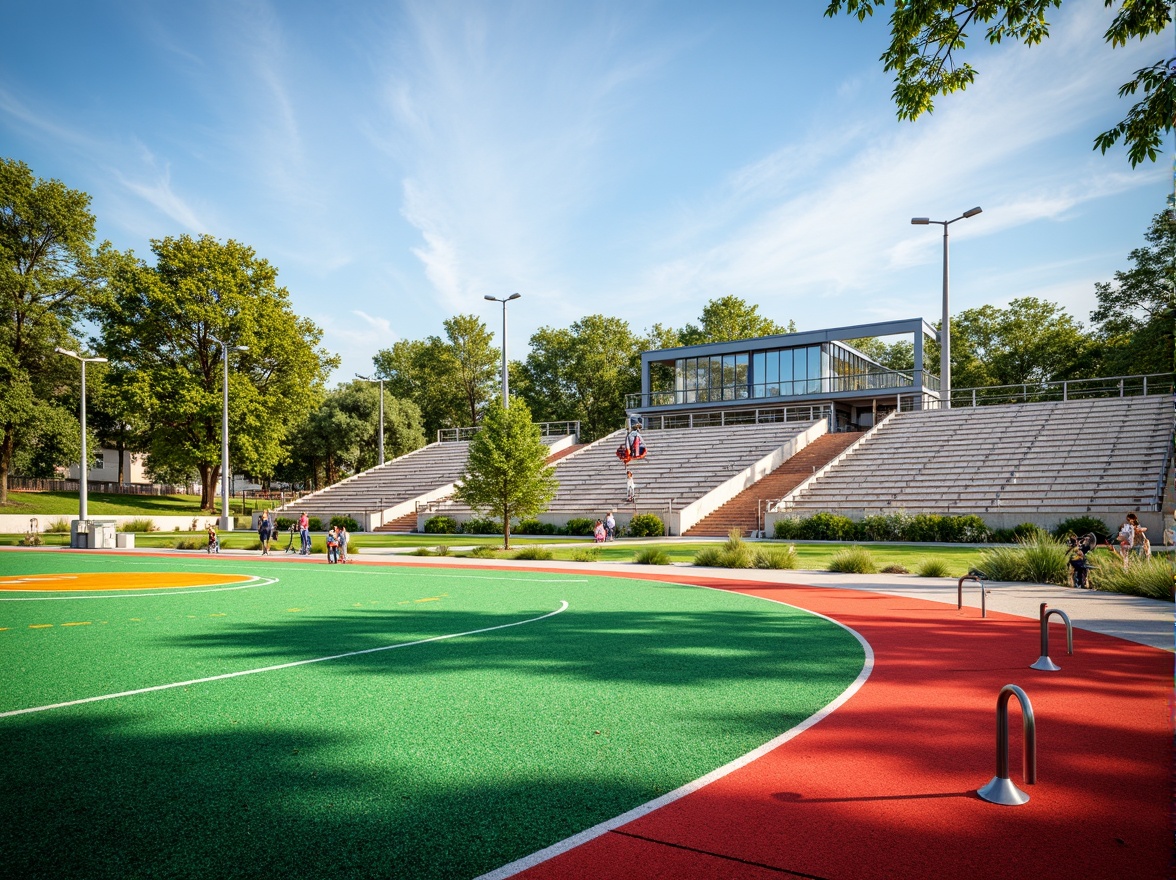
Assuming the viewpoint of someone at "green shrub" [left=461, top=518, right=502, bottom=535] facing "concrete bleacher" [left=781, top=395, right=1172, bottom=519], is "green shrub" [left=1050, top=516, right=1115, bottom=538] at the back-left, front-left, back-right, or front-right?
front-right

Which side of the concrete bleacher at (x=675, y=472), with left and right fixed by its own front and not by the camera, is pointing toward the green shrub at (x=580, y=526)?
front

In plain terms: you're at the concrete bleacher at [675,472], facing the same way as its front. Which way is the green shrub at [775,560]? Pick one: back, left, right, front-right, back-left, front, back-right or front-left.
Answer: front-left

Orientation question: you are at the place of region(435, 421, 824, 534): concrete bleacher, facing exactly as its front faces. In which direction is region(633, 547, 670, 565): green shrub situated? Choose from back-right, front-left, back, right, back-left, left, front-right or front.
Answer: front-left

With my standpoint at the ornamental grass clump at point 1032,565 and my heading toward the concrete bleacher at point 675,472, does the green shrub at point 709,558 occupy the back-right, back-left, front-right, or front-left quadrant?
front-left

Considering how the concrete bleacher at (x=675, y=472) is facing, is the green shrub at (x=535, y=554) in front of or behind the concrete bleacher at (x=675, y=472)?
in front

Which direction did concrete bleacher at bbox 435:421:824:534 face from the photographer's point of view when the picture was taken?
facing the viewer and to the left of the viewer

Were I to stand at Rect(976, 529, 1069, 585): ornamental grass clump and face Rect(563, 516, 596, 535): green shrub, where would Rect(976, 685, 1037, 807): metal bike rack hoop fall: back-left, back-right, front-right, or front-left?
back-left

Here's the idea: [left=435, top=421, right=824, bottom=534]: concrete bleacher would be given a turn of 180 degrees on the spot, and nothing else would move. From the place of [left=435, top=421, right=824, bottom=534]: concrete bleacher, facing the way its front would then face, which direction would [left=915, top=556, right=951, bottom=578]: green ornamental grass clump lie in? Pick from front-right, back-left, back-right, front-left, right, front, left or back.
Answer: back-right

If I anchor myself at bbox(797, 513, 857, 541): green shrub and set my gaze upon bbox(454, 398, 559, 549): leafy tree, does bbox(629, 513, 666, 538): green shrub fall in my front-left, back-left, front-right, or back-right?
front-right

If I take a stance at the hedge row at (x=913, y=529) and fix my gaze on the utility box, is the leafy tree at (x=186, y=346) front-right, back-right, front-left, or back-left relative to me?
front-right

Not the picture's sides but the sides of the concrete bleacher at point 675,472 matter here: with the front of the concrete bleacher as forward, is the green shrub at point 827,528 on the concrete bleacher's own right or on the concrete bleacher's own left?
on the concrete bleacher's own left

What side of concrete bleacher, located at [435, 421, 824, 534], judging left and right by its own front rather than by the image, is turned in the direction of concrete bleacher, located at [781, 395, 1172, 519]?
left
